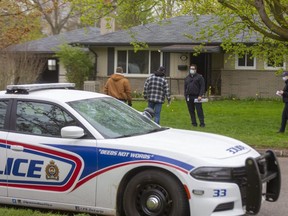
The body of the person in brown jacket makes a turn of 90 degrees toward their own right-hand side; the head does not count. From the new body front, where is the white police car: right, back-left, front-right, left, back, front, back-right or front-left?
right

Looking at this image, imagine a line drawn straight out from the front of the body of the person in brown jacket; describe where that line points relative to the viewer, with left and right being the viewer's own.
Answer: facing away from the viewer

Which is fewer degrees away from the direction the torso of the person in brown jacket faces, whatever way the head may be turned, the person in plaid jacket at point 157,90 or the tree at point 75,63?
the tree

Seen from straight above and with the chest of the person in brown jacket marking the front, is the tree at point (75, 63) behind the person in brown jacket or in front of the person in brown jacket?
in front

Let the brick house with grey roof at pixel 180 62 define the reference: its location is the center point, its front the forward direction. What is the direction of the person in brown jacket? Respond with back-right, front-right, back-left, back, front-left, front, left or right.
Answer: front

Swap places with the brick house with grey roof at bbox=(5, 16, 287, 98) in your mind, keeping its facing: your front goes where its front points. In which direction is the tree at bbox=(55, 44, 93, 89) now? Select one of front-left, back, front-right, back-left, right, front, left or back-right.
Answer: right

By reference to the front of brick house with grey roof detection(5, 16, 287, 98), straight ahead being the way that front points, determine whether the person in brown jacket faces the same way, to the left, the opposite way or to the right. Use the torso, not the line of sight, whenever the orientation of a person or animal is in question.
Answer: the opposite way

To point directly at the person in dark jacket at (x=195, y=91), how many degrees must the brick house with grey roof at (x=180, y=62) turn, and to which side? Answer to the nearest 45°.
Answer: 0° — it already faces them

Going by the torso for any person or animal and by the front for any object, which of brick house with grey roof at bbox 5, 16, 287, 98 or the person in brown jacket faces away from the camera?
the person in brown jacket

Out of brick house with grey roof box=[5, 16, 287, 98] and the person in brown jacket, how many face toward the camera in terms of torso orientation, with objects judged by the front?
1

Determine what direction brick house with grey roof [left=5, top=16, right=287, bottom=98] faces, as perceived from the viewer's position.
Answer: facing the viewer

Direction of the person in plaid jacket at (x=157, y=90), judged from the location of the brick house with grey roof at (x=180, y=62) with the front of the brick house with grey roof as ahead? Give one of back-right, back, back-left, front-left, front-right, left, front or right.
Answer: front

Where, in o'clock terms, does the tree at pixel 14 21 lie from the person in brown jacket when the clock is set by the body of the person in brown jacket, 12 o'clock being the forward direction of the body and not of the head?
The tree is roughly at 11 o'clock from the person in brown jacket.

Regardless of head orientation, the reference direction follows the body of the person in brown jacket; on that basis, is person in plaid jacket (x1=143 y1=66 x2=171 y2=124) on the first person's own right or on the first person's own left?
on the first person's own right
